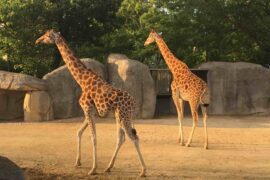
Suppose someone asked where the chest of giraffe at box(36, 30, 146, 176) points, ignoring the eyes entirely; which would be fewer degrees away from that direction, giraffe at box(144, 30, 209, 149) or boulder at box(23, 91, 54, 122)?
the boulder

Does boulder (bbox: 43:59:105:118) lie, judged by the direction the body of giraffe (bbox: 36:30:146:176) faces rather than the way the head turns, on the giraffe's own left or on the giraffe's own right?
on the giraffe's own right

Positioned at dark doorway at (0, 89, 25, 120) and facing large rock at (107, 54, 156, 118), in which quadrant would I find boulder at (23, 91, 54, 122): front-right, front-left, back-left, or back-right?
front-right

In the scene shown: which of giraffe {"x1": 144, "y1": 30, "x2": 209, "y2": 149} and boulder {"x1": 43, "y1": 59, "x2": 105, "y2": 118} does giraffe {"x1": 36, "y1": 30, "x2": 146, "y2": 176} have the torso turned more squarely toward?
the boulder

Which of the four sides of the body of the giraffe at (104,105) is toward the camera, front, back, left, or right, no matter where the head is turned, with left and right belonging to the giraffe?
left

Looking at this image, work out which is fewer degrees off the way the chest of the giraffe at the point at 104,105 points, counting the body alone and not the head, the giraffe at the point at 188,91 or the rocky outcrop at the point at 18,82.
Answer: the rocky outcrop

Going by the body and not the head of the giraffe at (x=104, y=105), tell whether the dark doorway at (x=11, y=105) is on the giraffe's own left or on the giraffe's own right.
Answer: on the giraffe's own right

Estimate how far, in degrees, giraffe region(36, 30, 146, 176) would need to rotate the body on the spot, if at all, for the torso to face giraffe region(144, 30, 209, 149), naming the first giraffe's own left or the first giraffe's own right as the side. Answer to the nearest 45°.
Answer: approximately 135° to the first giraffe's own right

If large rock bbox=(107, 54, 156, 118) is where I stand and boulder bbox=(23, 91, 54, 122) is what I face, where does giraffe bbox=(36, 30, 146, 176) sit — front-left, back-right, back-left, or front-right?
front-left

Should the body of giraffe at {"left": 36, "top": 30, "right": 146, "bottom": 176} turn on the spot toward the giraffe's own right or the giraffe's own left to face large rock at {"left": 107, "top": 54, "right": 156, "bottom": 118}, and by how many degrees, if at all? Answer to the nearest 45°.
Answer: approximately 90° to the giraffe's own right
